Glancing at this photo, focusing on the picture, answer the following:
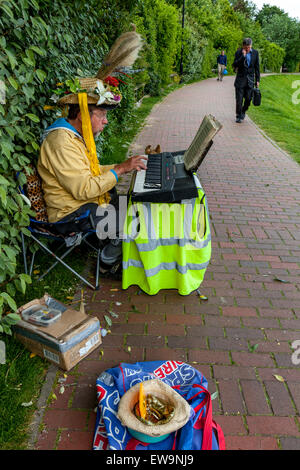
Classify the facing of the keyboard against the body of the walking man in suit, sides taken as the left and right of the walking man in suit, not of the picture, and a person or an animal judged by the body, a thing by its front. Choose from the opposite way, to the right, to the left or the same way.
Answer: to the right

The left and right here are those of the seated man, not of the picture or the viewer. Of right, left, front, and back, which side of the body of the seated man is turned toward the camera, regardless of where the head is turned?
right

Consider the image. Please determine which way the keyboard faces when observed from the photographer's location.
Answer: facing to the left of the viewer

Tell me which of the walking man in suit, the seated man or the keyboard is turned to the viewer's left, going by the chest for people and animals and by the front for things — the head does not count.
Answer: the keyboard

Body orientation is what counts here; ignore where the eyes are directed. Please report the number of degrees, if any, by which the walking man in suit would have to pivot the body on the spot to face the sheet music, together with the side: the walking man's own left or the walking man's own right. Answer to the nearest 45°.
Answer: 0° — they already face it

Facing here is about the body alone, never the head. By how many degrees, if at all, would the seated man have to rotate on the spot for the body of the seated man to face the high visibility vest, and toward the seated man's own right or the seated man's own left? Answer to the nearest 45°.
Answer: approximately 45° to the seated man's own right

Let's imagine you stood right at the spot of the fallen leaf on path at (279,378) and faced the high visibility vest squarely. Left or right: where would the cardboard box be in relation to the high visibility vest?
left

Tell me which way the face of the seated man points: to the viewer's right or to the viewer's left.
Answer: to the viewer's right

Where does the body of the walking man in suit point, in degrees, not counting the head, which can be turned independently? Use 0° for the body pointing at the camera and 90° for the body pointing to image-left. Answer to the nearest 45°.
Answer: approximately 0°

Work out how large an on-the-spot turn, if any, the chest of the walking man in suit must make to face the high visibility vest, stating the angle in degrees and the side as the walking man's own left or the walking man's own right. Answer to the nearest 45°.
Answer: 0° — they already face it

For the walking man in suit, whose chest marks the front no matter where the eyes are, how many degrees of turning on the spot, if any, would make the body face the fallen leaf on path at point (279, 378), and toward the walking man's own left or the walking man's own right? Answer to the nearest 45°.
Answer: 0° — they already face it
